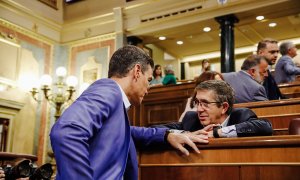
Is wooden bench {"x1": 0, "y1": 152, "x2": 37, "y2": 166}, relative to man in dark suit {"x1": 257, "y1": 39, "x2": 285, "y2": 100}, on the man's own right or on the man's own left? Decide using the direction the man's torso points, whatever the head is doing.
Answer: on the man's own right

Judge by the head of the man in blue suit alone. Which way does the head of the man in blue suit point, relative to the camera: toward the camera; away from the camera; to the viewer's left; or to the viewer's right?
to the viewer's right

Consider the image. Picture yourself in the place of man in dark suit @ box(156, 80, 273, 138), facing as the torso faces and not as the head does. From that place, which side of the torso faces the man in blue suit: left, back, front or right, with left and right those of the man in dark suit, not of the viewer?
front

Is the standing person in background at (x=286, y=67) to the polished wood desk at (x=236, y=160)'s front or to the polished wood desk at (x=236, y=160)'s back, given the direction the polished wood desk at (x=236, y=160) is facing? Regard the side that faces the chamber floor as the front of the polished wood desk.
to the back
